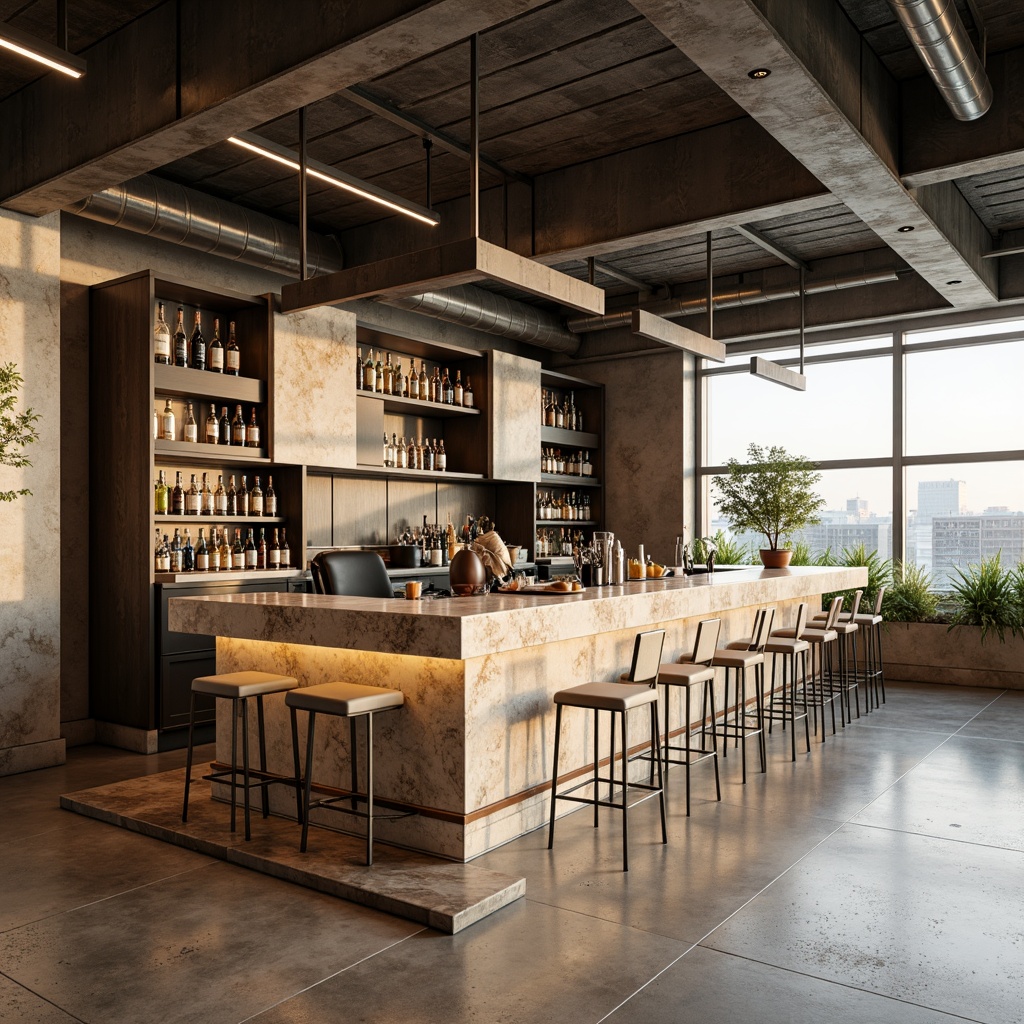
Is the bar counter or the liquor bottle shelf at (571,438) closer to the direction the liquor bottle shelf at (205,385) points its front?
the bar counter

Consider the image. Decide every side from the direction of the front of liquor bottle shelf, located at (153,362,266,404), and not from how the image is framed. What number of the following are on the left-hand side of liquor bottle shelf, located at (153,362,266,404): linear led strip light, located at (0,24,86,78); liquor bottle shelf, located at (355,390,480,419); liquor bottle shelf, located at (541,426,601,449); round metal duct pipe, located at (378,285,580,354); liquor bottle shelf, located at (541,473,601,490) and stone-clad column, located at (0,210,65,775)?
4

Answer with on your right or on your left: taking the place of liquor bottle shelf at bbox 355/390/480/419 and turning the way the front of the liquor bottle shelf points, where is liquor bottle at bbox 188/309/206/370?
on your right

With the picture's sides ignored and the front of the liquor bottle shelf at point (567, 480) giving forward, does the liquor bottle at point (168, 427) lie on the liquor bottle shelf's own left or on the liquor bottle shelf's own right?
on the liquor bottle shelf's own right

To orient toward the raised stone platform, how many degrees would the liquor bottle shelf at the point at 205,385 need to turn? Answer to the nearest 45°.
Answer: approximately 45° to its right

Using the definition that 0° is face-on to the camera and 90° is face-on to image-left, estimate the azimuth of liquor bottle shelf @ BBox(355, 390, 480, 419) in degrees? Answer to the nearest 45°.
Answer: approximately 315°

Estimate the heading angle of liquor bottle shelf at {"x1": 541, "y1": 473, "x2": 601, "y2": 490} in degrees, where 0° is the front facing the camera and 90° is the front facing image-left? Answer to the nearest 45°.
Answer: approximately 315°

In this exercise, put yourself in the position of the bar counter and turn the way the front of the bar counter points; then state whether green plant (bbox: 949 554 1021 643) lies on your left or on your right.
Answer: on your left

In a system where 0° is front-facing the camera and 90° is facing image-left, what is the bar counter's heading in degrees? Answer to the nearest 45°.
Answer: approximately 315°

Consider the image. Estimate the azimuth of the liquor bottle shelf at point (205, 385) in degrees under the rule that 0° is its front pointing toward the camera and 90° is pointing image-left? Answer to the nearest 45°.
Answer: approximately 315°
